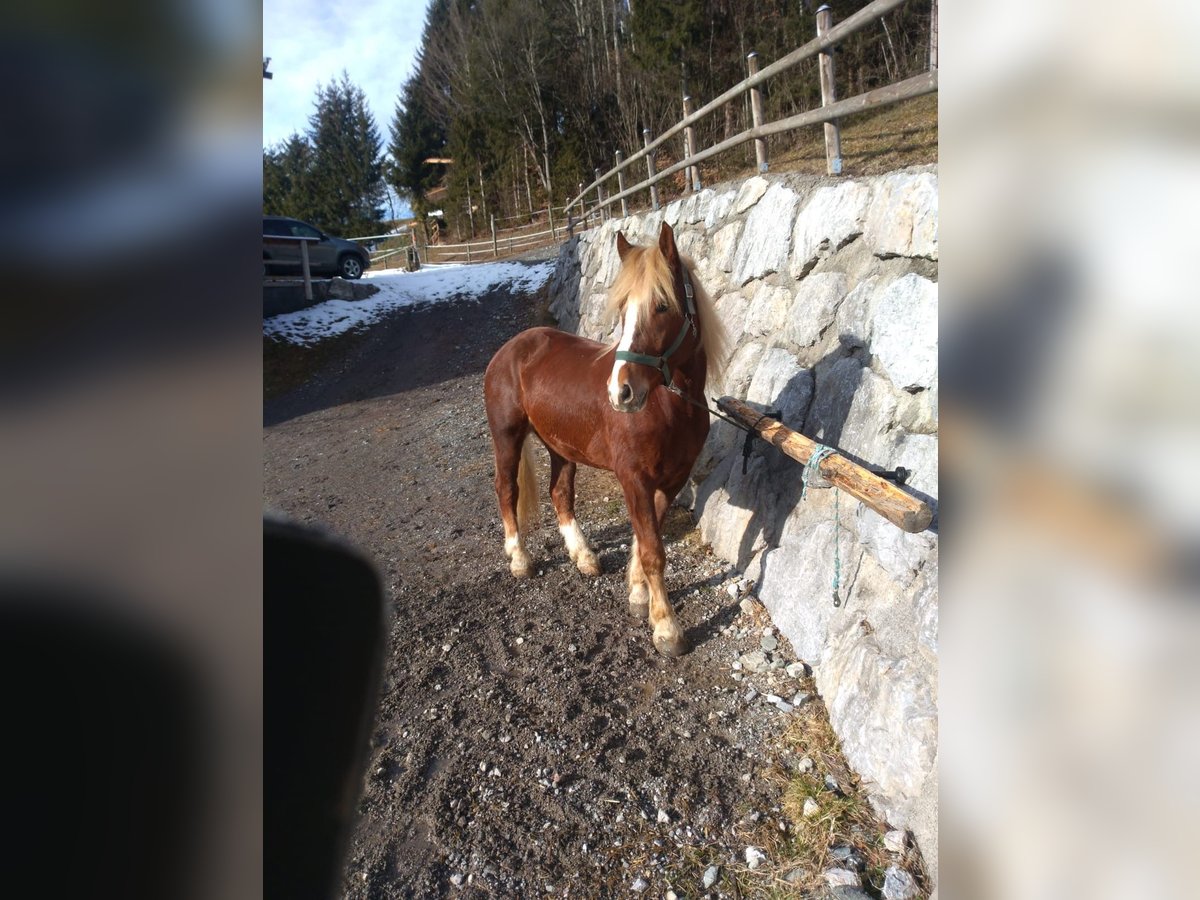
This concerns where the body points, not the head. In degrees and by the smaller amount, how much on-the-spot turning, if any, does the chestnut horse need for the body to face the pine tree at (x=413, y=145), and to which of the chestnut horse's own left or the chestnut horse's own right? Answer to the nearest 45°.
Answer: approximately 135° to the chestnut horse's own left

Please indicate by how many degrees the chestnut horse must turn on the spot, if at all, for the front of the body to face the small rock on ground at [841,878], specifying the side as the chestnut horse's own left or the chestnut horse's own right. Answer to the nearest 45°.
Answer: approximately 45° to the chestnut horse's own right

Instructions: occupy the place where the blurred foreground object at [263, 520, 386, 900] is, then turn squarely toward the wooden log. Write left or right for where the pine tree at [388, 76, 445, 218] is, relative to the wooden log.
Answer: left

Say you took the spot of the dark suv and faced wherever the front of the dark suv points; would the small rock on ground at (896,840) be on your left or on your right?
on your right

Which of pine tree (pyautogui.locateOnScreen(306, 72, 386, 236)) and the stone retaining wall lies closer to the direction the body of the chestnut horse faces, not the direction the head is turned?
the stone retaining wall

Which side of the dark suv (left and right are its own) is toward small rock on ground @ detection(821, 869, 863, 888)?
right

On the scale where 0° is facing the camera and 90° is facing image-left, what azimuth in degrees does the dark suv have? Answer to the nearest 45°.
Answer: approximately 270°

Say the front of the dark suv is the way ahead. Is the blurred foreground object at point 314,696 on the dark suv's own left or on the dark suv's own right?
on the dark suv's own right

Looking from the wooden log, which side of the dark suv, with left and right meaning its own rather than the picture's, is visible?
right

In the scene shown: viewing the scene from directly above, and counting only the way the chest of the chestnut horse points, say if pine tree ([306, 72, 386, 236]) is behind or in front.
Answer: behind
